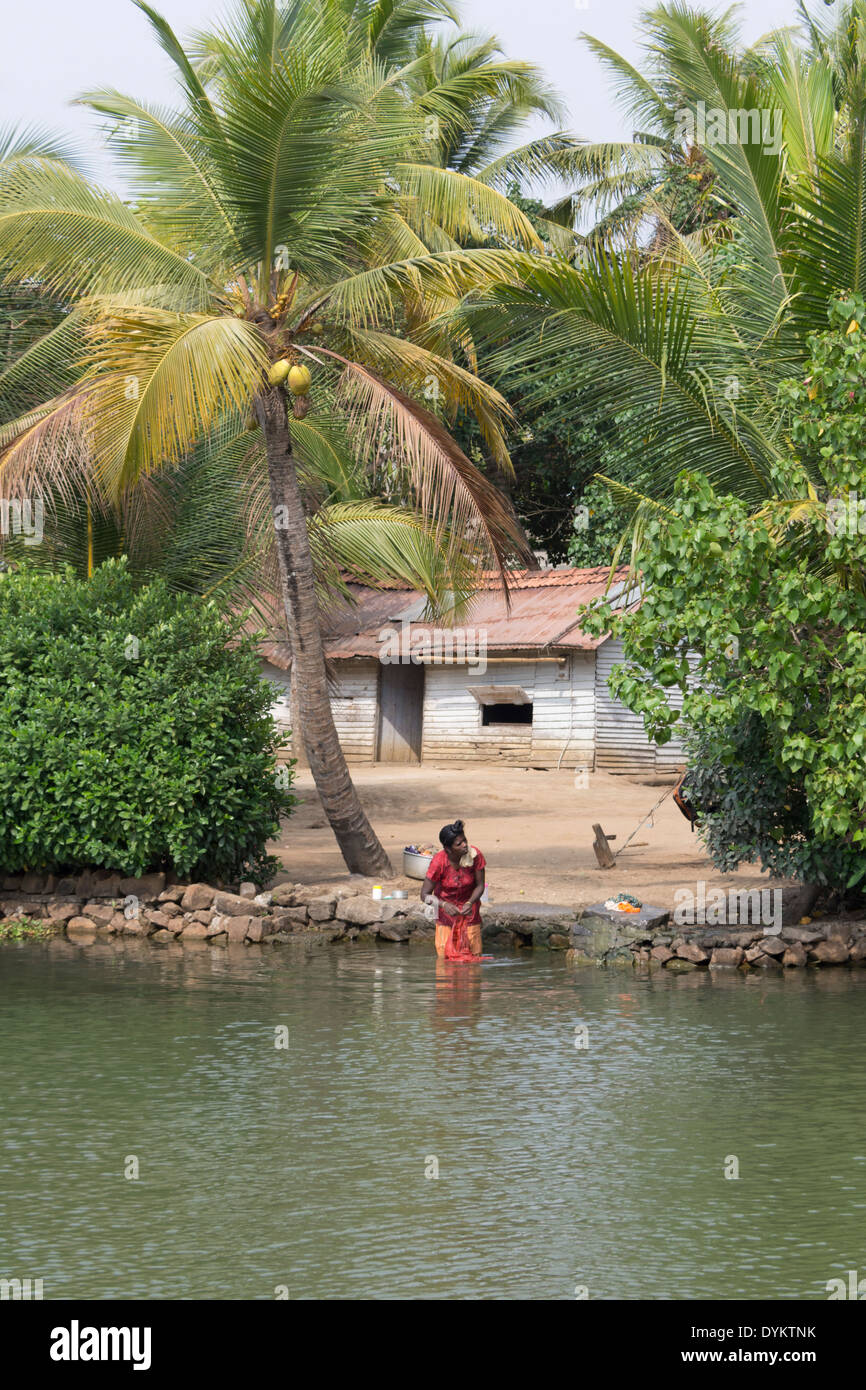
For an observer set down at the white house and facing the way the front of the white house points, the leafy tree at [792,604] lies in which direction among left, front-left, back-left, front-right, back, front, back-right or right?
front

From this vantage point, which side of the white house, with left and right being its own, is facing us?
front

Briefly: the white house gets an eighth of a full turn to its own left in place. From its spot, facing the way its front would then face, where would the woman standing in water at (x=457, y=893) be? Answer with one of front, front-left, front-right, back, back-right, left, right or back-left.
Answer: front-right

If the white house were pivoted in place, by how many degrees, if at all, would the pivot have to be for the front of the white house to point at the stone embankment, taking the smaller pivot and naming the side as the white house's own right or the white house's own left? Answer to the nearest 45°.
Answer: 0° — it already faces it

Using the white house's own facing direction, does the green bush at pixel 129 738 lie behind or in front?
in front

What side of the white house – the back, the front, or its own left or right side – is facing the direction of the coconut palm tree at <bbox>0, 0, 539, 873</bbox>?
front
